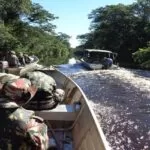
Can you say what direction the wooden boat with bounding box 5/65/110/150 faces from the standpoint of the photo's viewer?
facing away from the viewer

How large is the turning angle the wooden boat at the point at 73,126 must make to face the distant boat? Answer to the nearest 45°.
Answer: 0° — it already faces it
